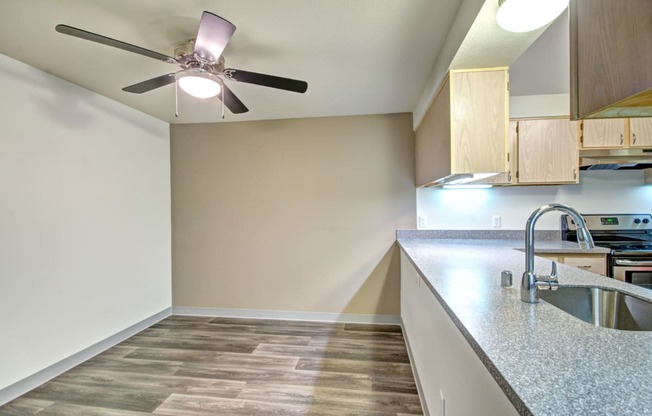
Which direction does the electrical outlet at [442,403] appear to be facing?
to the viewer's left

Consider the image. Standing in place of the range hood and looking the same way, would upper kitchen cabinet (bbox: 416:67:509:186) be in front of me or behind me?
in front

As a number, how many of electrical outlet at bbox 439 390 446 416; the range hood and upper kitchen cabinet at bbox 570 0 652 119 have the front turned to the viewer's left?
2

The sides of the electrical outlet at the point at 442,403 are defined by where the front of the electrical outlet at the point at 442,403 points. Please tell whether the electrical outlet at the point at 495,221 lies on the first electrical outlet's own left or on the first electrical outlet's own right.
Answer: on the first electrical outlet's own right

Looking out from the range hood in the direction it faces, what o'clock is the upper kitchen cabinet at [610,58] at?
The upper kitchen cabinet is roughly at 12 o'clock from the range hood.

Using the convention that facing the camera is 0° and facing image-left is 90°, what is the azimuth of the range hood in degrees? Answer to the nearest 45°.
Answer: approximately 0°

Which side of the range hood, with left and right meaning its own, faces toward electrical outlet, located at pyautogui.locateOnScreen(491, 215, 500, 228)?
right

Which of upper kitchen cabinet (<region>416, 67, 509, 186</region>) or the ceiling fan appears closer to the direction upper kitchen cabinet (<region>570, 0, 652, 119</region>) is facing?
the ceiling fan
